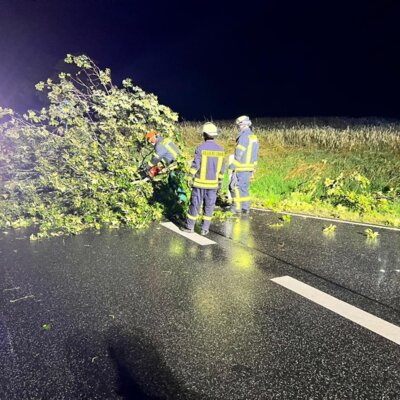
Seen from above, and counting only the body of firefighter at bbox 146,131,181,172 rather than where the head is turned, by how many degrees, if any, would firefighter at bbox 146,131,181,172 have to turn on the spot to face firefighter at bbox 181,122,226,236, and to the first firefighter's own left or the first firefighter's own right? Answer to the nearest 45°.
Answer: approximately 135° to the first firefighter's own left

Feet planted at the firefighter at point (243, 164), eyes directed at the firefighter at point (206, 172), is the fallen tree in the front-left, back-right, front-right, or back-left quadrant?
front-right

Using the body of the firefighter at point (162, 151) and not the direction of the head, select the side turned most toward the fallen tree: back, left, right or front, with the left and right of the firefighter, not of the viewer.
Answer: front

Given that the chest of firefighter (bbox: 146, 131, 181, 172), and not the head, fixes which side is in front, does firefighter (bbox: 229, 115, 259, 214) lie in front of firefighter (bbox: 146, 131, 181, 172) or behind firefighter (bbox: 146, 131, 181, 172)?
behind

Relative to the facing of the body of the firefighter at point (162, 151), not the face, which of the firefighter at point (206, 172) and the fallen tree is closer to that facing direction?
the fallen tree

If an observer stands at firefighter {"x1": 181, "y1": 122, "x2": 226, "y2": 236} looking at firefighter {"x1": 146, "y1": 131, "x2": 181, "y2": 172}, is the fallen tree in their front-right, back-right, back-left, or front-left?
front-left

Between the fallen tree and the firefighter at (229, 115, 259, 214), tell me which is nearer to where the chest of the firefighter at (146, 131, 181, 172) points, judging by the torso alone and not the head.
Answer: the fallen tree

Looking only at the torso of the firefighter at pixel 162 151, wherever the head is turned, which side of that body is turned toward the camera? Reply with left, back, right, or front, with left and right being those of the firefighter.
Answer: left
